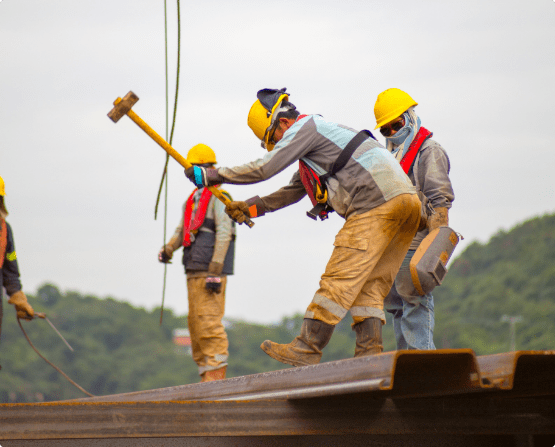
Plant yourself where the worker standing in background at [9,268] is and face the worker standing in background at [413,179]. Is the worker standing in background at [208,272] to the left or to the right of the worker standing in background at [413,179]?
left

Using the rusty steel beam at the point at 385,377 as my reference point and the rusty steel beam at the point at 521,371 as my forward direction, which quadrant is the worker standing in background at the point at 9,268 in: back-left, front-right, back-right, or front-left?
back-left

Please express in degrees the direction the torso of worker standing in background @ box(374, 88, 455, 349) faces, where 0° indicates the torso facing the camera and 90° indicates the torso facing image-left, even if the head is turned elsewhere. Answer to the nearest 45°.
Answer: approximately 45°

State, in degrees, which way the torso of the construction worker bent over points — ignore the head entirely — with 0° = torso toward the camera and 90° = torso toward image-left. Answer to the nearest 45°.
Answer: approximately 90°

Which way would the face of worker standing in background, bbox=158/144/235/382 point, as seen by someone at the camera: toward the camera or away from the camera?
away from the camera

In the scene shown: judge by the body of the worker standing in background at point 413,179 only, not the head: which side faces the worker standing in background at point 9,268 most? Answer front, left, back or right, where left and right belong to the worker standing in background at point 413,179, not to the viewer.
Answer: right

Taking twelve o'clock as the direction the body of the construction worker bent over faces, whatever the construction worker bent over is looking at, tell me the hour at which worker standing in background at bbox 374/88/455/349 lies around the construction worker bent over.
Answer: The worker standing in background is roughly at 4 o'clock from the construction worker bent over.
